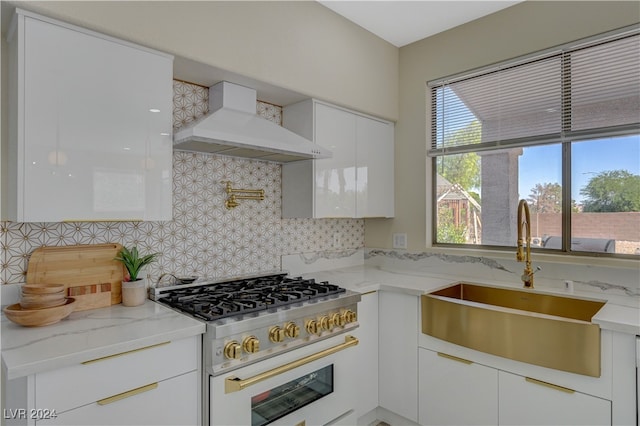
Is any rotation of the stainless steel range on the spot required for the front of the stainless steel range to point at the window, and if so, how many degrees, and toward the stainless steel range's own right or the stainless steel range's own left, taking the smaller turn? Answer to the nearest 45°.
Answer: approximately 45° to the stainless steel range's own left

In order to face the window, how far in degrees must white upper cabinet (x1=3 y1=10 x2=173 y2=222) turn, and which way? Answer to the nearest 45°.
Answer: approximately 45° to its left

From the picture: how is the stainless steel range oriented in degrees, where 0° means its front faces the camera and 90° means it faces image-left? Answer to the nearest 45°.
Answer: approximately 315°

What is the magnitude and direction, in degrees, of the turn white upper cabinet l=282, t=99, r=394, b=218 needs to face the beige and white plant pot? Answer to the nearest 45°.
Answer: approximately 90° to its right

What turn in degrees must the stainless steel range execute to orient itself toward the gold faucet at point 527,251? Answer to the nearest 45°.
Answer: approximately 45° to its left

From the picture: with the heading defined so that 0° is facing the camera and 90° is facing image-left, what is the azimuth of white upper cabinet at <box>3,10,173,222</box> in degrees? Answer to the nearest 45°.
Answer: approximately 315°
